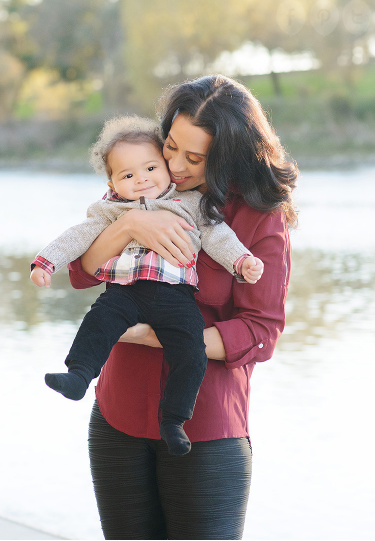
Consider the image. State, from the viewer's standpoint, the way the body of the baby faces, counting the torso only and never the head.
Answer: toward the camera

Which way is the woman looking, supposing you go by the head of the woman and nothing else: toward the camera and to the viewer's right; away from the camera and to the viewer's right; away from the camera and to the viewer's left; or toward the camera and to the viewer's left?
toward the camera and to the viewer's left

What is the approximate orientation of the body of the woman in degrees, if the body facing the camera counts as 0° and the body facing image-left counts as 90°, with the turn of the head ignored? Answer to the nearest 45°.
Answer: approximately 45°
